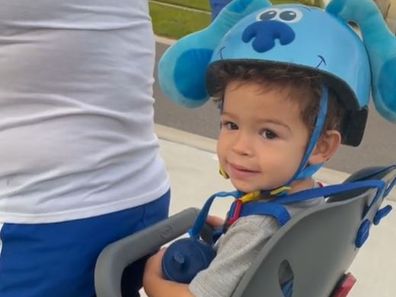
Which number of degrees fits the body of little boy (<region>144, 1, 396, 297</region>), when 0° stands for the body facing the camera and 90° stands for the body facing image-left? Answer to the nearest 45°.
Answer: approximately 45°

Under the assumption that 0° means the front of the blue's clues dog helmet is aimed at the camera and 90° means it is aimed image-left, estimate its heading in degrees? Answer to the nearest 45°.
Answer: approximately 45°
